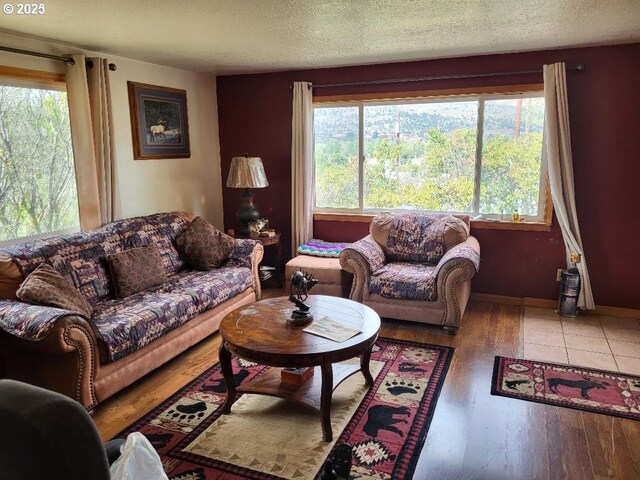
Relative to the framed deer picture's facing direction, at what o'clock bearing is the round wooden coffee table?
The round wooden coffee table is roughly at 1 o'clock from the framed deer picture.

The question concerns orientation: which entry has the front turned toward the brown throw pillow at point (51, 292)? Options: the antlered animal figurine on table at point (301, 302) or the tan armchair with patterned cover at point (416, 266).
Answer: the tan armchair with patterned cover

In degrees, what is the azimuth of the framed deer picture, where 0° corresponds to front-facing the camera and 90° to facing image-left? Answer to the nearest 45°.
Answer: approximately 315°

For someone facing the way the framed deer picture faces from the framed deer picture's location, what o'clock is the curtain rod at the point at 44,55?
The curtain rod is roughly at 3 o'clock from the framed deer picture.

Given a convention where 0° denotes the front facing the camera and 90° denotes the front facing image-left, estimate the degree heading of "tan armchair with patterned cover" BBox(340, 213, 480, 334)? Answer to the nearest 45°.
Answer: approximately 45°

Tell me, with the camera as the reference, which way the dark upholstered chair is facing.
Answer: facing away from the viewer and to the right of the viewer
